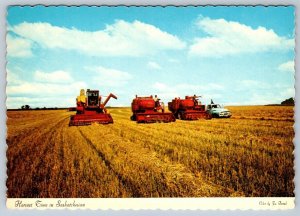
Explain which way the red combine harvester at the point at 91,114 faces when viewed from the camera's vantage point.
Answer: facing the viewer

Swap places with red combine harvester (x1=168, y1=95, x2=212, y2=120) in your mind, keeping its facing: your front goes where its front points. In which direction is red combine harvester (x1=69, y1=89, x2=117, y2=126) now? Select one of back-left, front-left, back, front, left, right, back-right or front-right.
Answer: right

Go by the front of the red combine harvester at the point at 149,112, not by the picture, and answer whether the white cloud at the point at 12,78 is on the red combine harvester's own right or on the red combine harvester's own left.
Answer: on the red combine harvester's own right

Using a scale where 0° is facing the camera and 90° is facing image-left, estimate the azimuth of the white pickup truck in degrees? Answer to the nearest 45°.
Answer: approximately 315°

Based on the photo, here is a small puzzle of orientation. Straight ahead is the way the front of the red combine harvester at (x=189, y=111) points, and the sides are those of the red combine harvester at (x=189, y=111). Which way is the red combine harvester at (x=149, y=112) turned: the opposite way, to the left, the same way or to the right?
the same way

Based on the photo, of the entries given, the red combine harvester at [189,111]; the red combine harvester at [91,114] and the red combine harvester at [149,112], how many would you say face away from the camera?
0
